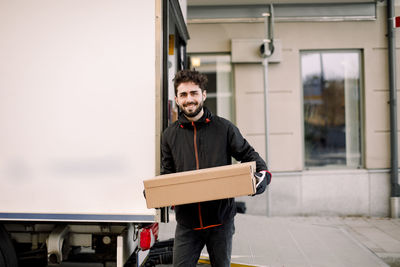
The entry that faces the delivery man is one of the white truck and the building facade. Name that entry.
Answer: the building facade

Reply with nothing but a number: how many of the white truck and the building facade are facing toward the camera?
1

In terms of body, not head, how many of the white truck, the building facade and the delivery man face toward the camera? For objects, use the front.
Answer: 2

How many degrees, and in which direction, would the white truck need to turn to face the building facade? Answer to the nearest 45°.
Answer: approximately 135° to its right

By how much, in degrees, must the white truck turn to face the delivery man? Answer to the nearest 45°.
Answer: approximately 135° to its left

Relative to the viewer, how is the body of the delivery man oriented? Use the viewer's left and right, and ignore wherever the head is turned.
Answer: facing the viewer

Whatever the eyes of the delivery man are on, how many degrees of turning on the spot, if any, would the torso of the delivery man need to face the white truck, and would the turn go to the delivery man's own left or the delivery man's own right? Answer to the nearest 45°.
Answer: approximately 90° to the delivery man's own right

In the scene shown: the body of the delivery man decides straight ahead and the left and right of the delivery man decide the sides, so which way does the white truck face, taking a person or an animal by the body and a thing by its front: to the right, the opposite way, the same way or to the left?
to the right

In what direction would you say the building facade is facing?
toward the camera

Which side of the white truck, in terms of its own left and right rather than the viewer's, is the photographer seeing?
left

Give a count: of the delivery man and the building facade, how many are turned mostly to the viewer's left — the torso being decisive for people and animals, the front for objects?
0

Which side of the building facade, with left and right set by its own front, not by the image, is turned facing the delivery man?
front

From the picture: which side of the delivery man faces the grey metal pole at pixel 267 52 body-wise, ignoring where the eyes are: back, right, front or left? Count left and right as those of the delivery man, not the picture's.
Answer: back
